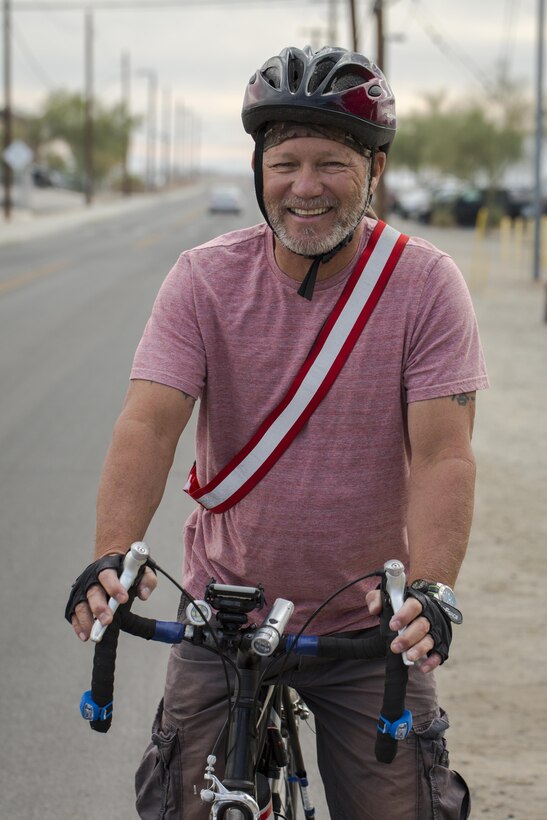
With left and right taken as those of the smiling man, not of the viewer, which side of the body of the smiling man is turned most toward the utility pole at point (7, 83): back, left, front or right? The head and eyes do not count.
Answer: back

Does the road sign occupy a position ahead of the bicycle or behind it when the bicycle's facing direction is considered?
behind

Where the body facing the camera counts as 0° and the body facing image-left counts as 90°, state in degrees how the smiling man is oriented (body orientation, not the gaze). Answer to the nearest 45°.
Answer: approximately 0°

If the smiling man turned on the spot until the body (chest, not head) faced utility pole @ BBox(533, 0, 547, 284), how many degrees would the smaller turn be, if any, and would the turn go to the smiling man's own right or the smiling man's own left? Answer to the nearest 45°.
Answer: approximately 180°

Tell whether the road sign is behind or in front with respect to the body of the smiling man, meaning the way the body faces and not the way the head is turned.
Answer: behind

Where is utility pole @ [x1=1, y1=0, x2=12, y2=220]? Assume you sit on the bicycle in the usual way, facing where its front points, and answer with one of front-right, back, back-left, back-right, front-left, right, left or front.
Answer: back

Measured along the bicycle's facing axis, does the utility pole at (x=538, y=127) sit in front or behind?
behind
